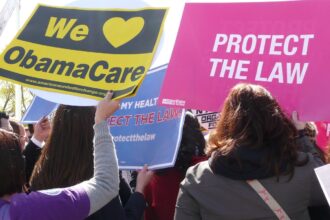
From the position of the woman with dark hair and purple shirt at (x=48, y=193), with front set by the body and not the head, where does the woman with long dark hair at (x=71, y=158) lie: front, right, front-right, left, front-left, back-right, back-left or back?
front

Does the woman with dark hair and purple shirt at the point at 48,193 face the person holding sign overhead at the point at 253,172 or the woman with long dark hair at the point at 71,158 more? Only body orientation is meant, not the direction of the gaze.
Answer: the woman with long dark hair

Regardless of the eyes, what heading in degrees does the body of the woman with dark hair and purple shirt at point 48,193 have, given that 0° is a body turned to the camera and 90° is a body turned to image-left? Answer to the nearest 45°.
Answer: approximately 180°

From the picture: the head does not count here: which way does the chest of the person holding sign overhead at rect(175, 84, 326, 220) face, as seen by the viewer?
away from the camera

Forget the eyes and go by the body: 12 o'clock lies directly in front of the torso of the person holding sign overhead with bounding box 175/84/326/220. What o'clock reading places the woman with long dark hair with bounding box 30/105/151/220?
The woman with long dark hair is roughly at 9 o'clock from the person holding sign overhead.

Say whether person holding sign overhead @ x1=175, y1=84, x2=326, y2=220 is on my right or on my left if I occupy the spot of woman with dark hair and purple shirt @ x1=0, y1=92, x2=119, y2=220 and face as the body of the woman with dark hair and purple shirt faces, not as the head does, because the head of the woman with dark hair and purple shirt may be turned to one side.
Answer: on my right

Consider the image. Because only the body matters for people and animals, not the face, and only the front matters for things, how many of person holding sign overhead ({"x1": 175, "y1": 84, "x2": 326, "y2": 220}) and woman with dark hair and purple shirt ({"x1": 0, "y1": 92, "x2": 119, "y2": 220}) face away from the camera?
2

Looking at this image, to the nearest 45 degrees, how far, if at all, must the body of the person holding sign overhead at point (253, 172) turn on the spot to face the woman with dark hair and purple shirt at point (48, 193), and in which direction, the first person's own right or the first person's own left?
approximately 135° to the first person's own left

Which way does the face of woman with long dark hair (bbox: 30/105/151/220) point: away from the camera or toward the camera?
away from the camera
